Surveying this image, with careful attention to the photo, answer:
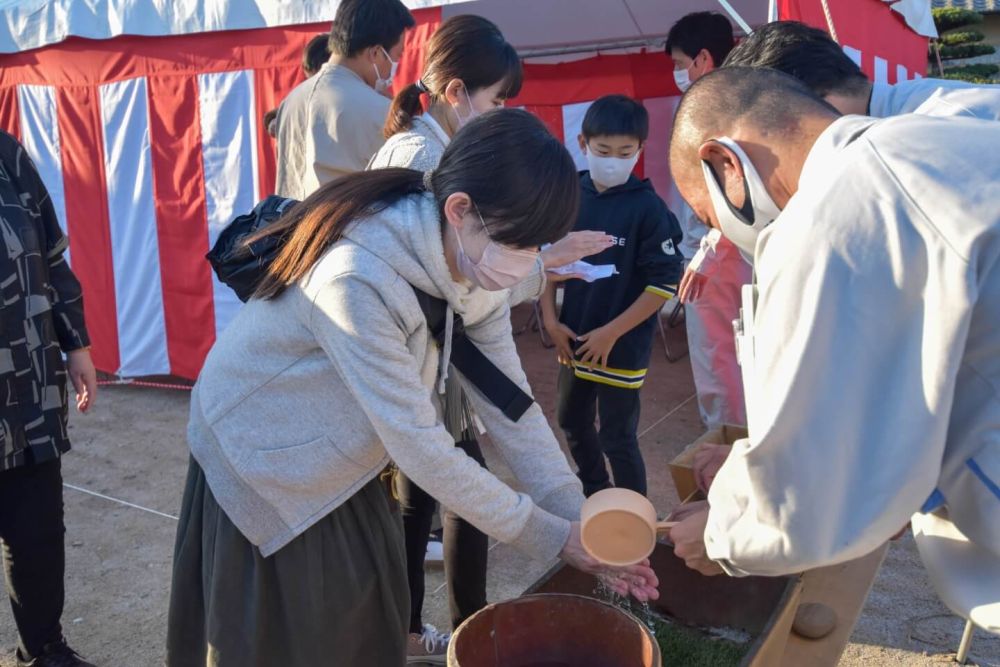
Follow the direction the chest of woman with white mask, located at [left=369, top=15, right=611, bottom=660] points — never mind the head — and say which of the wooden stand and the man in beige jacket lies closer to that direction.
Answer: the wooden stand

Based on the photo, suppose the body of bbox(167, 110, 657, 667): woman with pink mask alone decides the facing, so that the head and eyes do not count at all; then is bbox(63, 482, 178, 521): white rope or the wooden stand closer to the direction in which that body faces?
the wooden stand

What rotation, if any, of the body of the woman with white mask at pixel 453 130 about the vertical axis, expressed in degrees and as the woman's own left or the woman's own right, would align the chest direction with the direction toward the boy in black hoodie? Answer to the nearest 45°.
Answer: approximately 45° to the woman's own left

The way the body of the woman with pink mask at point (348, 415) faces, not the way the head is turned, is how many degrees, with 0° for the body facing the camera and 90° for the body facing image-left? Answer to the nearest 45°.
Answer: approximately 270°

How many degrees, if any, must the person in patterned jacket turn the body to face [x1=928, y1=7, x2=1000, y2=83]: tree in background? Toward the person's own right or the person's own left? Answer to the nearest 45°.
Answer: approximately 90° to the person's own left

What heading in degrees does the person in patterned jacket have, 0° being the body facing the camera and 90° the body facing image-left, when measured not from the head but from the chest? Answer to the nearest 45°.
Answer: approximately 315°

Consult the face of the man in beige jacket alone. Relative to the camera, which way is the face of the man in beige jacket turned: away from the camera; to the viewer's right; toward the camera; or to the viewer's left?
to the viewer's right

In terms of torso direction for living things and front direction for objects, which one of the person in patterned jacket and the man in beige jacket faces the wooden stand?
the person in patterned jacket

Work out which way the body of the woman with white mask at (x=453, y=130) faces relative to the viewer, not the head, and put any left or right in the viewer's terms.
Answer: facing to the right of the viewer

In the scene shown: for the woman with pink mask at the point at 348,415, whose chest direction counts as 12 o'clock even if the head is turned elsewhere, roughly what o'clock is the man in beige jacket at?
The man in beige jacket is roughly at 9 o'clock from the woman with pink mask.
